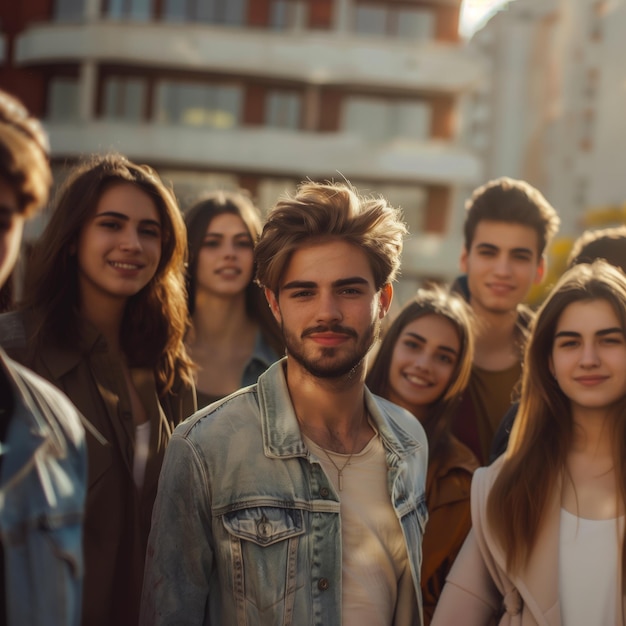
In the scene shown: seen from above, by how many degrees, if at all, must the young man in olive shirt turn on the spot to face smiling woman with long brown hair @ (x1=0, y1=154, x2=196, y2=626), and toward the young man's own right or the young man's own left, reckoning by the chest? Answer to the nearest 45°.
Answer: approximately 45° to the young man's own right

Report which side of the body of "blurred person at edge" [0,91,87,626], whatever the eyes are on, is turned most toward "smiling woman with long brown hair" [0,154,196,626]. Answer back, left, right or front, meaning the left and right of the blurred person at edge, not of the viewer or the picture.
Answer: back

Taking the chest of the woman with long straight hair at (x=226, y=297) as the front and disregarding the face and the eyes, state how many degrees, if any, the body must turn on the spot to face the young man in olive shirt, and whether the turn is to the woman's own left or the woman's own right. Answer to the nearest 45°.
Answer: approximately 90° to the woman's own left

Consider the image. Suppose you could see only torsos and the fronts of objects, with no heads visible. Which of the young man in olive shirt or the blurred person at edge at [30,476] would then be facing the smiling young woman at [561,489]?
the young man in olive shirt

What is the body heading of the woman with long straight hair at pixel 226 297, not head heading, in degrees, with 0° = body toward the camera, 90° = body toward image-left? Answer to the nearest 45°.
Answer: approximately 0°

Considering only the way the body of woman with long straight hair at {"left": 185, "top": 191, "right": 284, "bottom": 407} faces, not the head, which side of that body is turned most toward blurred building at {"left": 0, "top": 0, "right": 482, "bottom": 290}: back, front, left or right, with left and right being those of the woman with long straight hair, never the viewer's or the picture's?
back

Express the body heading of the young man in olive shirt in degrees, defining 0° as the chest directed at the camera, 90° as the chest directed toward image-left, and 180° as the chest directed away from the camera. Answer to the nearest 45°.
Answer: approximately 0°

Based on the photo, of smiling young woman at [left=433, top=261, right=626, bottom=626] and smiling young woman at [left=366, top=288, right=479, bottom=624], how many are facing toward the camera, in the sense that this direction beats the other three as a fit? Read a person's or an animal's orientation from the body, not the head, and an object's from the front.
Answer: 2

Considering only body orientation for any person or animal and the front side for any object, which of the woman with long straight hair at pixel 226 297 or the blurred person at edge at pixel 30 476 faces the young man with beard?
the woman with long straight hair

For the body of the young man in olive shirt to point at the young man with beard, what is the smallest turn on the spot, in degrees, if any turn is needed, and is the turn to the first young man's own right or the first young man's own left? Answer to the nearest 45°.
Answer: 0° — they already face them

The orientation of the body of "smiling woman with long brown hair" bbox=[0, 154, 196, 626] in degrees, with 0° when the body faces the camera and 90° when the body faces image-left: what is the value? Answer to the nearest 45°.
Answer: approximately 315°
